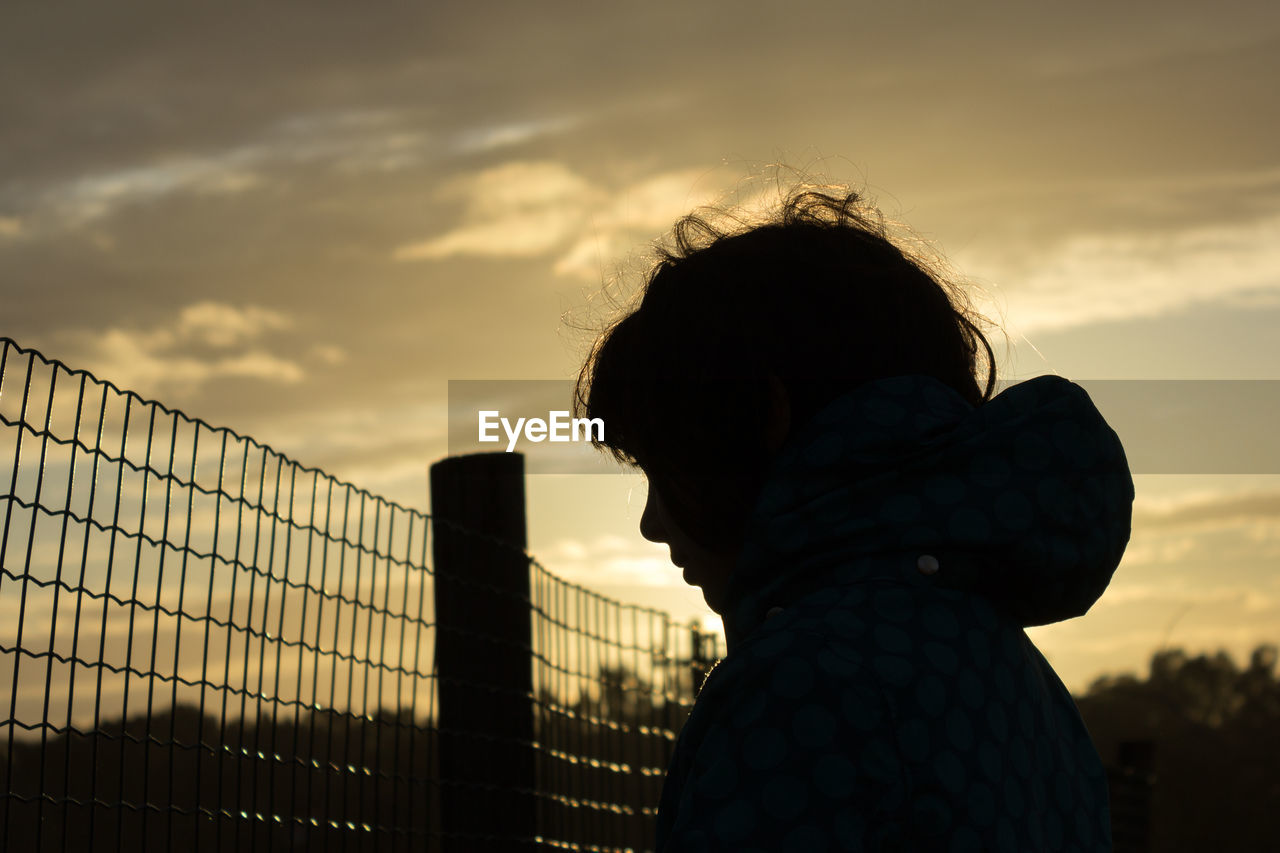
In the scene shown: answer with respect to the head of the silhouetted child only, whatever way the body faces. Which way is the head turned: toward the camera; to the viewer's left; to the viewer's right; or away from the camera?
to the viewer's left

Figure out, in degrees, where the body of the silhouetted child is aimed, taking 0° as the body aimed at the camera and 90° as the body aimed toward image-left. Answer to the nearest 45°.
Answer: approximately 90°
